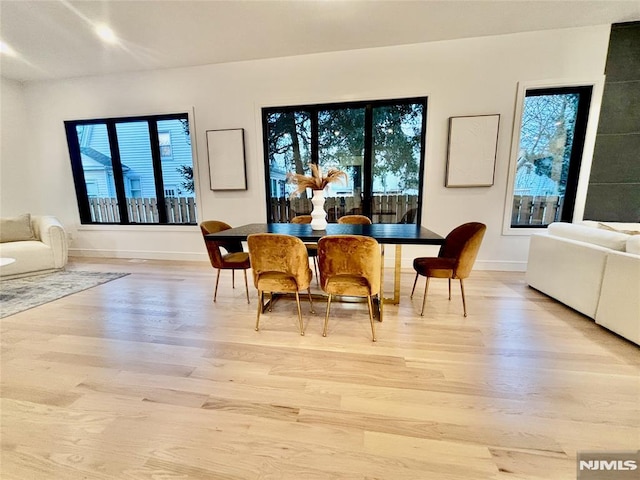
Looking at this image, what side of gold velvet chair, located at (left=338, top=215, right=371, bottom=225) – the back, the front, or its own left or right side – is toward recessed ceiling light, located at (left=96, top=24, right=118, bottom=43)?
right

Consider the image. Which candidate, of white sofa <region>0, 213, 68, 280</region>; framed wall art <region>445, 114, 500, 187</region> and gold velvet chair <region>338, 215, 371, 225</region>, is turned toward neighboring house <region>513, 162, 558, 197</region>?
the white sofa

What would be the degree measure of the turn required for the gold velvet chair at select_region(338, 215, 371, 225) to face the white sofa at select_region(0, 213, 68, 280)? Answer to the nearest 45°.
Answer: approximately 90° to its right

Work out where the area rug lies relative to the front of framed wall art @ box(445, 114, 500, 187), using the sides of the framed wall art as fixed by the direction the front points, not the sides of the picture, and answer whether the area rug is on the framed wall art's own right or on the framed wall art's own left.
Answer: on the framed wall art's own right

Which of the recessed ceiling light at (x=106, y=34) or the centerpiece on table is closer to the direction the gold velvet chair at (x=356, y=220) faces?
the centerpiece on table

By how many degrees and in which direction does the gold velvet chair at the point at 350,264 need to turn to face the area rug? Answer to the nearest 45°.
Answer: approximately 90° to its left

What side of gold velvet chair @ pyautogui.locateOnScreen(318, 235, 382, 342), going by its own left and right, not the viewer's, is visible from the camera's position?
back

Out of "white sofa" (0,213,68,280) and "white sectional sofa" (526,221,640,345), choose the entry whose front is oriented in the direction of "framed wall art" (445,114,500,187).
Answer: the white sofa

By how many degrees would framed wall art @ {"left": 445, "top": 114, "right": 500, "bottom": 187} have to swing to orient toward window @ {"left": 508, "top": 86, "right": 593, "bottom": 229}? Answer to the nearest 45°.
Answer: approximately 135° to its left

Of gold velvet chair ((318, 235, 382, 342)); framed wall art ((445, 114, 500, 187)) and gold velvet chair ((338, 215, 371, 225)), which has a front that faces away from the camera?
gold velvet chair ((318, 235, 382, 342))

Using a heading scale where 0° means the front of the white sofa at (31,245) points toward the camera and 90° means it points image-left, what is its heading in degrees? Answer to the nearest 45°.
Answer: approximately 315°
